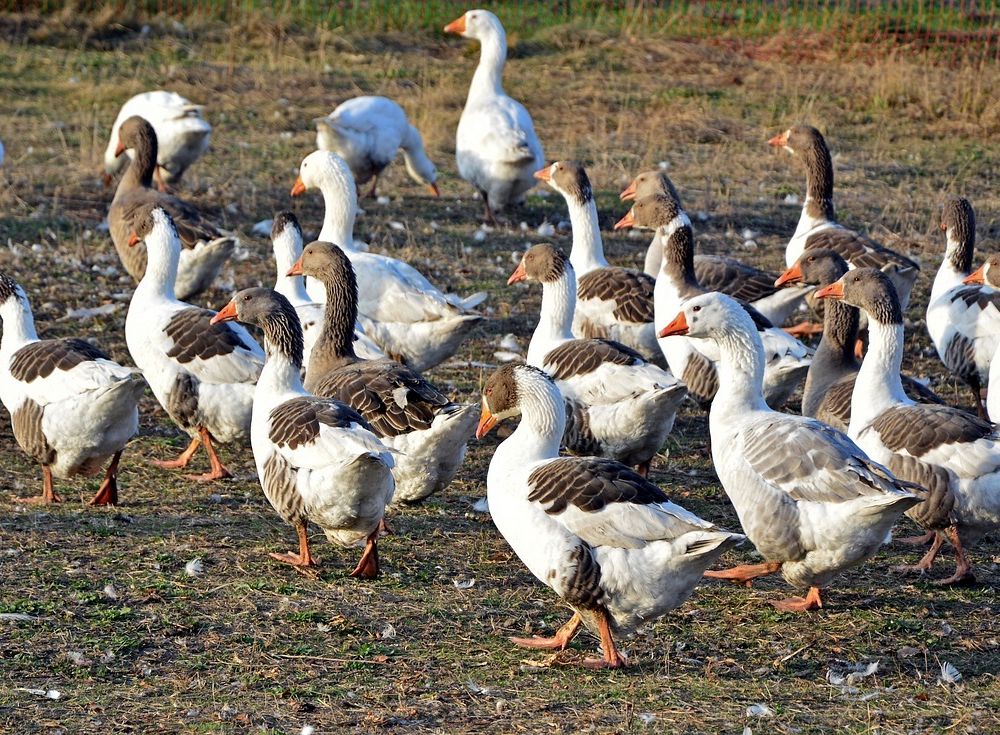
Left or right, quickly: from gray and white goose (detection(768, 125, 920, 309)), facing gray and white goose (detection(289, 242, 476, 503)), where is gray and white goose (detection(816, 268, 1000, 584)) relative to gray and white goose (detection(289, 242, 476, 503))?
left

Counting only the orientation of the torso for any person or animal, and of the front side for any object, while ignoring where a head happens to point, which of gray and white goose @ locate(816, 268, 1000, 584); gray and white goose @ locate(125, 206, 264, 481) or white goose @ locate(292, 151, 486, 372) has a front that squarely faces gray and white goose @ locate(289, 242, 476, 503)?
gray and white goose @ locate(816, 268, 1000, 584)

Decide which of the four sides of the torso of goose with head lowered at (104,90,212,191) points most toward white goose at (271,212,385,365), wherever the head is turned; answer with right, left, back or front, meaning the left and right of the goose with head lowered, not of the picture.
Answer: left

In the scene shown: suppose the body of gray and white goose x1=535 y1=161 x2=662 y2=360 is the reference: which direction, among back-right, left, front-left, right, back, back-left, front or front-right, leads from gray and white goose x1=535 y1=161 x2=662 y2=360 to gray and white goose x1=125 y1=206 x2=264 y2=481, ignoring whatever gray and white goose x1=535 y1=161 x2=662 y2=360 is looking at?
front-left

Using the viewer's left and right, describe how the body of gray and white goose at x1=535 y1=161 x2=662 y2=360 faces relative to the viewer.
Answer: facing to the left of the viewer

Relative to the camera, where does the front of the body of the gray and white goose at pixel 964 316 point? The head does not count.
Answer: to the viewer's left

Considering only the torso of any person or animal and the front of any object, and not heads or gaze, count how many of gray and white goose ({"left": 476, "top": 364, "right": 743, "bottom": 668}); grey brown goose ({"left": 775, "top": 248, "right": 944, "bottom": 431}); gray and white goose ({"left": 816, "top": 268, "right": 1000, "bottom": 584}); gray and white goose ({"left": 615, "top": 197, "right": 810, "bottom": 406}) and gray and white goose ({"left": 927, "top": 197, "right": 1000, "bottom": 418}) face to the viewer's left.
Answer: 5

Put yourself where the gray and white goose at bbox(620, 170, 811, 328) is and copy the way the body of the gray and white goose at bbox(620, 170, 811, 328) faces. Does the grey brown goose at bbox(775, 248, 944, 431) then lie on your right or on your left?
on your left

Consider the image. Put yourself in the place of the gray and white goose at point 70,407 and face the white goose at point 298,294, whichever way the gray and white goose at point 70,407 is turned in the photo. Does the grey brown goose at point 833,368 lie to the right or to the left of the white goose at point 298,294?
right

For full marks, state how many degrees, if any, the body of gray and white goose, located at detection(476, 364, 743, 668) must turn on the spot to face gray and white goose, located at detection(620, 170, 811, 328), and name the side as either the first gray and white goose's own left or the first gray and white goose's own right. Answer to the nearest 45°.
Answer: approximately 90° to the first gray and white goose's own right

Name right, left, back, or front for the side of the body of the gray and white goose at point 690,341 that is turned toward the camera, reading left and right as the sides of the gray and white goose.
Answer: left

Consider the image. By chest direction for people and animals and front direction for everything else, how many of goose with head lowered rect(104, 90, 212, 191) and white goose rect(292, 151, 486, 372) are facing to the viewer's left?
2

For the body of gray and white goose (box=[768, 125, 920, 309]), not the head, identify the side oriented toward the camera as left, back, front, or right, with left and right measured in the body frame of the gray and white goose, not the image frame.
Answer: left

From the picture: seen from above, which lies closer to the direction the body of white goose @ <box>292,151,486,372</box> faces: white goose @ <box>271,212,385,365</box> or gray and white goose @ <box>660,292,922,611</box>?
the white goose

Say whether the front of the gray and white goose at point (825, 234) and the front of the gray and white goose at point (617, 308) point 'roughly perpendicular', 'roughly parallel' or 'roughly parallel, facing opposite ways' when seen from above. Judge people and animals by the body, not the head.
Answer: roughly parallel

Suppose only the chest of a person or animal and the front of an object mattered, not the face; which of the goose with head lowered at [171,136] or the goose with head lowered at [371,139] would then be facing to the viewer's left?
the goose with head lowered at [171,136]

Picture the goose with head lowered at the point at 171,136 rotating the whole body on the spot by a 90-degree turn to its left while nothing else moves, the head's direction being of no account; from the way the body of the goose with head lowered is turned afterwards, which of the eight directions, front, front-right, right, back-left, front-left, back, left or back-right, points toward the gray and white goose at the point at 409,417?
front

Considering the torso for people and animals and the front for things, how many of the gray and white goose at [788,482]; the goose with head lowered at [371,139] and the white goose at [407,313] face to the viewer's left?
2

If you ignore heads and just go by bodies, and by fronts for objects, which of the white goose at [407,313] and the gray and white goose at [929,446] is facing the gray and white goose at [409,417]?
the gray and white goose at [929,446]
